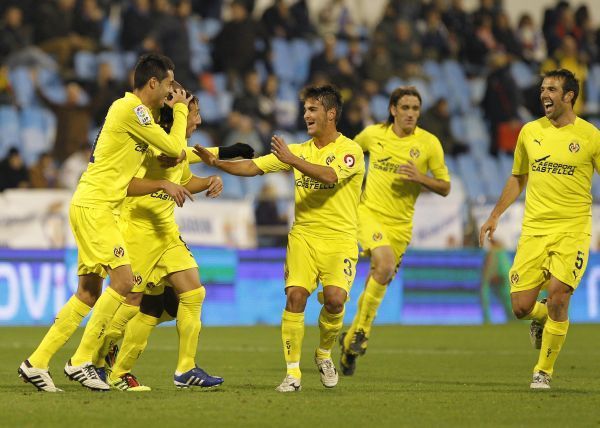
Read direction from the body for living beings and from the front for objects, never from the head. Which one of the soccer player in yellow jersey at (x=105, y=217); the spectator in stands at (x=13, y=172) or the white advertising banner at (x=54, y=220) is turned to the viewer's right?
the soccer player in yellow jersey

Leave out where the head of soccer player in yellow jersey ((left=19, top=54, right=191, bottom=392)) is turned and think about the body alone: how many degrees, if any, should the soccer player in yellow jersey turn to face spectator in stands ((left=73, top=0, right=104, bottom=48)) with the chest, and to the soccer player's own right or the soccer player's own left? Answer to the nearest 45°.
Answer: approximately 90° to the soccer player's own left

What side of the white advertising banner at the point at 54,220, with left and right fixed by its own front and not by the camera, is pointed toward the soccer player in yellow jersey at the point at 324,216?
front

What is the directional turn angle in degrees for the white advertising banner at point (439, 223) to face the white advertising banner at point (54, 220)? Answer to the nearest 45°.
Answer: approximately 45° to its right

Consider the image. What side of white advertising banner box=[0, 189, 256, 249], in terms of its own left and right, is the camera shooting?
front

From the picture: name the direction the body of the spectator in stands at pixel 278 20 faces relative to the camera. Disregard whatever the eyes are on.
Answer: toward the camera

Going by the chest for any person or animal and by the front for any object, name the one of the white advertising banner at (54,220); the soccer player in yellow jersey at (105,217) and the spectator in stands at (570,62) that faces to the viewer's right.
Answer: the soccer player in yellow jersey

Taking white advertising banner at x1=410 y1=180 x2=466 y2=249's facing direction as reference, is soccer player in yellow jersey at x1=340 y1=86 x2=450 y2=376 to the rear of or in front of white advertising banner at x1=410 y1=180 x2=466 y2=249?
in front

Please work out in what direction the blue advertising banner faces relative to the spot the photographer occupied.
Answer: facing the viewer

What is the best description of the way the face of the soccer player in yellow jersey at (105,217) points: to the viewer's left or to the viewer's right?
to the viewer's right

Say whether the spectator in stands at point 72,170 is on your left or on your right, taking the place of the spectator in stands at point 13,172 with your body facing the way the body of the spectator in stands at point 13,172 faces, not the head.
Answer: on your left

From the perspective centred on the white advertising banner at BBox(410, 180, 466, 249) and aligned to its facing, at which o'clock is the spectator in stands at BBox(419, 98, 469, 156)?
The spectator in stands is roughly at 6 o'clock from the white advertising banner.
